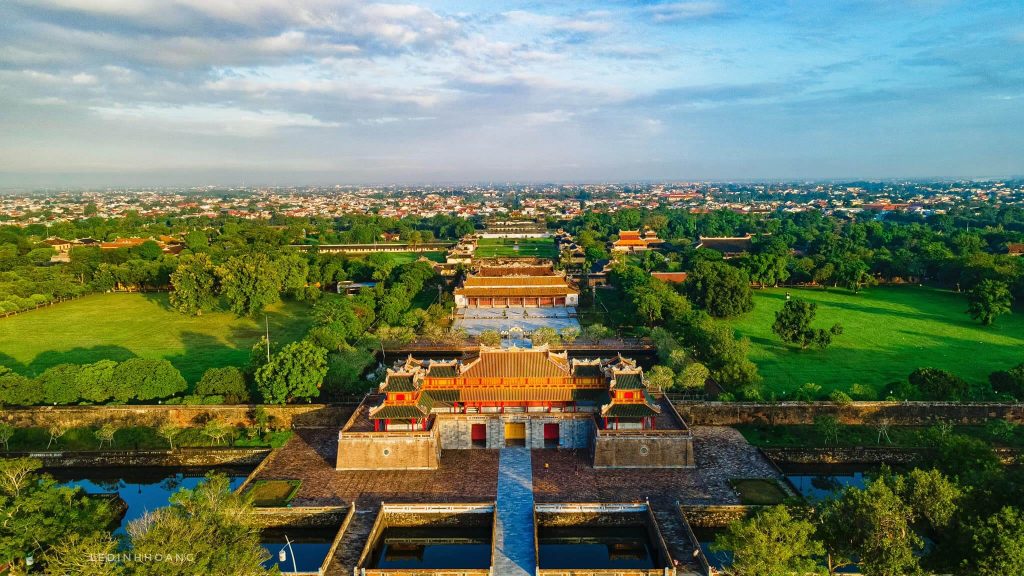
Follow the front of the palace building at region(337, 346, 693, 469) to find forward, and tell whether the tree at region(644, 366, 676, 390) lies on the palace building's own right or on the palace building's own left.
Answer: on the palace building's own left

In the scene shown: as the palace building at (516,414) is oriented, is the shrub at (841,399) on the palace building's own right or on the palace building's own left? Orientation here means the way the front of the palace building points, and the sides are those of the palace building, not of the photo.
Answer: on the palace building's own left

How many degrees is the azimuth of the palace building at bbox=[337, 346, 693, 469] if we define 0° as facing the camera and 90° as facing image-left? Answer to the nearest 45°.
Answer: approximately 0°

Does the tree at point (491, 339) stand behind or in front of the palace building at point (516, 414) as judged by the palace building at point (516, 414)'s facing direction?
behind

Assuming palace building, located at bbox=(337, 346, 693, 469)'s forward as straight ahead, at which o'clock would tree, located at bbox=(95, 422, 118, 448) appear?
The tree is roughly at 3 o'clock from the palace building.

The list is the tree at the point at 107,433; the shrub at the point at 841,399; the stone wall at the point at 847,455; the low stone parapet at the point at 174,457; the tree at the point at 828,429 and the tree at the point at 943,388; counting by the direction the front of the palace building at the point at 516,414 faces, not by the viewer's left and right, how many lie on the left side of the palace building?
4

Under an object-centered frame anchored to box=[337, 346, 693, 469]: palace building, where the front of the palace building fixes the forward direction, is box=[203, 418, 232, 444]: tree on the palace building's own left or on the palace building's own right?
on the palace building's own right

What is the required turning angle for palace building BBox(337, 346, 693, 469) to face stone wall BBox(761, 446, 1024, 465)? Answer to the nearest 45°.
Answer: approximately 90° to its left
